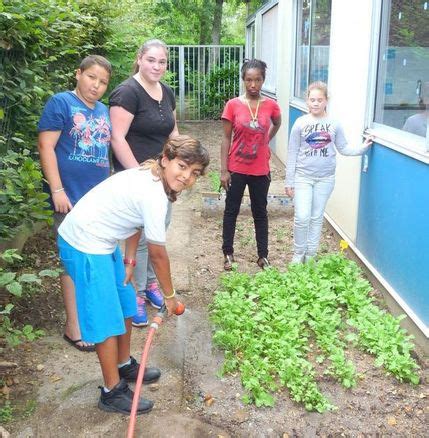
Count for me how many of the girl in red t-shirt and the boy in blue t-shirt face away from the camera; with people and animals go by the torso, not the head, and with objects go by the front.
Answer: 0

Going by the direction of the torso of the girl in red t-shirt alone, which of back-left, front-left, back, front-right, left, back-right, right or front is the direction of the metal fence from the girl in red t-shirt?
back

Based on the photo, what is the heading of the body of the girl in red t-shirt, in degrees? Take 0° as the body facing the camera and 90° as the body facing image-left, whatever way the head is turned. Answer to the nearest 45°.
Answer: approximately 0°

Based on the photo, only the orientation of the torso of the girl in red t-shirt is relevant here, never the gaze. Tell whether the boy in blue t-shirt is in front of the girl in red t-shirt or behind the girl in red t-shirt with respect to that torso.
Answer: in front

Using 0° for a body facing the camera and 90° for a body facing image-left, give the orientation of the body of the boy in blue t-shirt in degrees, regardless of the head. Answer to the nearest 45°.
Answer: approximately 315°

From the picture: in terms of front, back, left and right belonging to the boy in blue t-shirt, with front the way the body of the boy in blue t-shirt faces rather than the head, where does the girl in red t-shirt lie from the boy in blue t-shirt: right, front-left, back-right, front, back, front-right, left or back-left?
left
